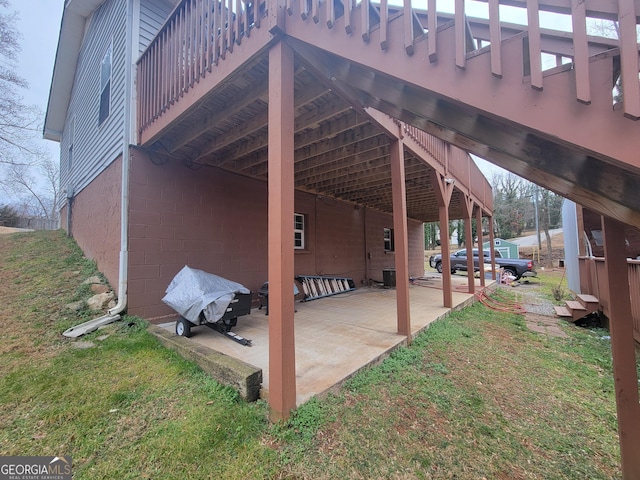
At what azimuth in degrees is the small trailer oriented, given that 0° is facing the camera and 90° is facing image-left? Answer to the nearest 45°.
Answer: approximately 315°

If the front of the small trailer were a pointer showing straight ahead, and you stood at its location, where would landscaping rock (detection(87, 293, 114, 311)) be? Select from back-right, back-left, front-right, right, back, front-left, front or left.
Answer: back

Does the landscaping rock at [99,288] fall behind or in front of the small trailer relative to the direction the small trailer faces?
behind

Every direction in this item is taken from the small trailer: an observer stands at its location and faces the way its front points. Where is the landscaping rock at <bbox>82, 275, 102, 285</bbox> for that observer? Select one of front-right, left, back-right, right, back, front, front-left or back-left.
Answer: back

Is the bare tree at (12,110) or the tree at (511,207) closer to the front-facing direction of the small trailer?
the tree

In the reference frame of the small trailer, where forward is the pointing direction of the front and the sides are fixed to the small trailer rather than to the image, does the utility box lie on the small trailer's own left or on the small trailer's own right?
on the small trailer's own left

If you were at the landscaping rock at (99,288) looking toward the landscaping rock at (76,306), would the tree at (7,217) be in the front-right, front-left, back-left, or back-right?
back-right
